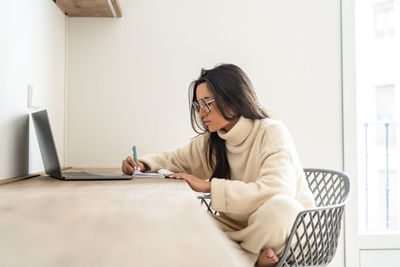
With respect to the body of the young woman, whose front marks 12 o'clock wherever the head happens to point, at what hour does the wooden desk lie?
The wooden desk is roughly at 11 o'clock from the young woman.

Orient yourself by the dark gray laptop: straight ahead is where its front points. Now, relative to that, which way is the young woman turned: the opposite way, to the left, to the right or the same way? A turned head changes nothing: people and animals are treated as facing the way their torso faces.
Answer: the opposite way

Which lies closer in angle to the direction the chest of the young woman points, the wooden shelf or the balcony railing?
the wooden shelf

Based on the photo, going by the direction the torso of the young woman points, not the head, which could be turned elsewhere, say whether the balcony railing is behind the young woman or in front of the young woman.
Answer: behind

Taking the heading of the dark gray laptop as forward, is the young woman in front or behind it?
in front

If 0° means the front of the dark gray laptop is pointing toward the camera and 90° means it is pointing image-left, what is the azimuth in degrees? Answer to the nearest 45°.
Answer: approximately 270°

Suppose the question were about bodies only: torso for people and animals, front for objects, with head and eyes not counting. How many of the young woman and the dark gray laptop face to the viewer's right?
1

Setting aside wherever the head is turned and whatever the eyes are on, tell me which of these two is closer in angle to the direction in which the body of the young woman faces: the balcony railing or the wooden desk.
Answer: the wooden desk

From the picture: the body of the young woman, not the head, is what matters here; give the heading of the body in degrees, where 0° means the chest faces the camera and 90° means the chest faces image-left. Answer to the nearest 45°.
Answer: approximately 45°

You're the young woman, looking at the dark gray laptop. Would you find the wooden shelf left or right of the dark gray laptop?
right
